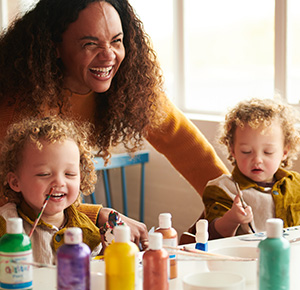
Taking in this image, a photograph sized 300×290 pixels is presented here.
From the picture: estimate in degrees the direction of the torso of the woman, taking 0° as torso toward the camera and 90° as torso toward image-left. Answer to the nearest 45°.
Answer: approximately 315°

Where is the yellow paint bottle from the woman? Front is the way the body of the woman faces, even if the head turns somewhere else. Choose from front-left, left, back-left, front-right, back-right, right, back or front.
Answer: front-right

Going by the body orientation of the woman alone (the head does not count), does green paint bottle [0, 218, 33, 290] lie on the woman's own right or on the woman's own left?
on the woman's own right

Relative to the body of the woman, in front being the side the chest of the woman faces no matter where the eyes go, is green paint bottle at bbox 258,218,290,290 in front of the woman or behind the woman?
in front

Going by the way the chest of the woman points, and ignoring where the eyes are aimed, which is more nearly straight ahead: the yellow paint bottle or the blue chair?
the yellow paint bottle

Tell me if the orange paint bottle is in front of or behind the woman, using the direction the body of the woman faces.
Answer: in front
